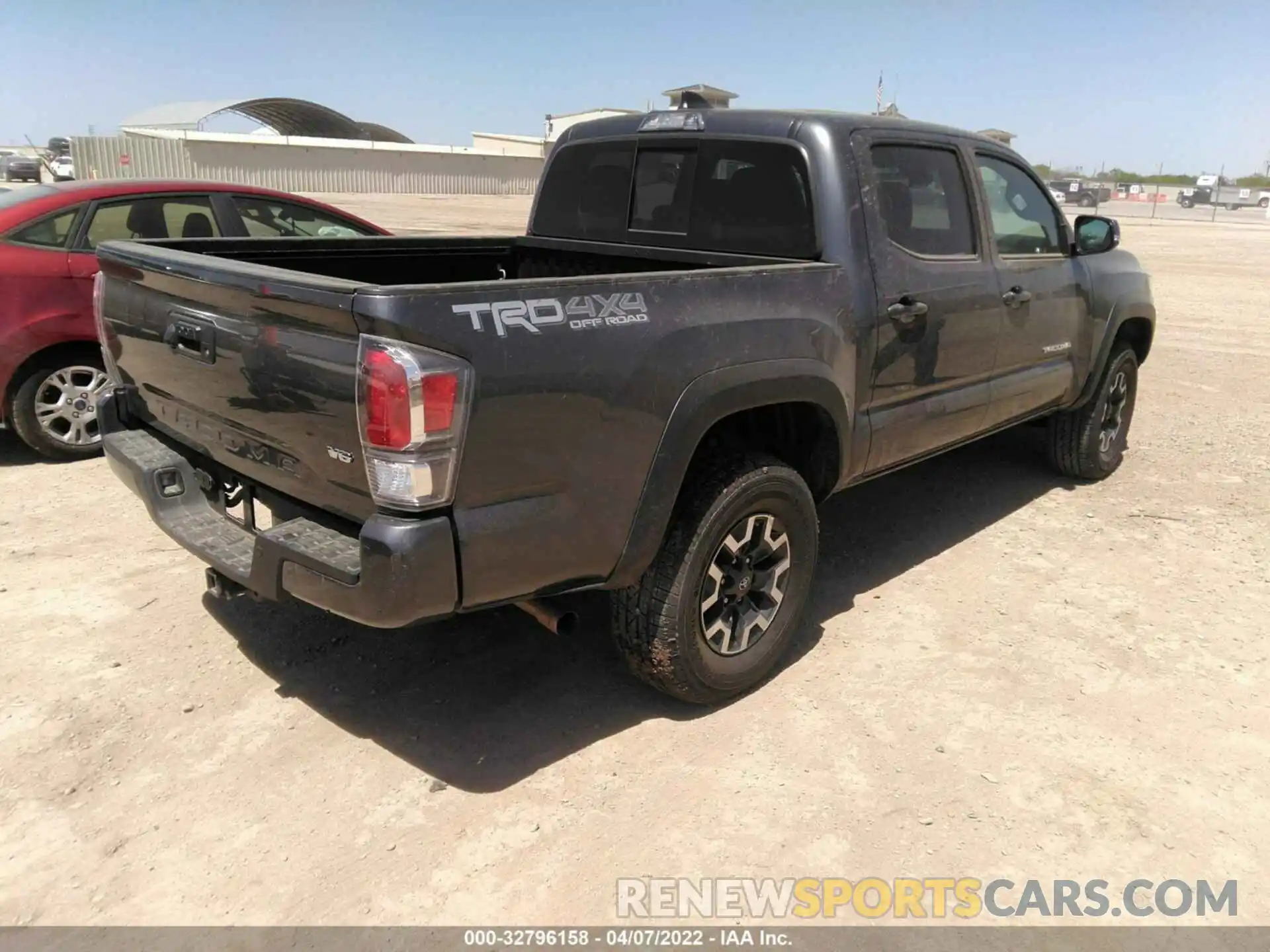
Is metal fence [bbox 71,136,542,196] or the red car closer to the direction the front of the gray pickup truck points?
the metal fence

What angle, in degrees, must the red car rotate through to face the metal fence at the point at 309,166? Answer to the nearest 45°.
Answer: approximately 90° to its left

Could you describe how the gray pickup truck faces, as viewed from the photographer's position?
facing away from the viewer and to the right of the viewer

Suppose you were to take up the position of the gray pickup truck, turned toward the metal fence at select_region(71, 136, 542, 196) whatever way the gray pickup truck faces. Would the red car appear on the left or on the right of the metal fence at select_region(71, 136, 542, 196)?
left

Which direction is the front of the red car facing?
to the viewer's right

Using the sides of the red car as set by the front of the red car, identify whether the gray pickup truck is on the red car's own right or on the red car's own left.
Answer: on the red car's own right

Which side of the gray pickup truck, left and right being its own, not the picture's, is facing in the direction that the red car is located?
left

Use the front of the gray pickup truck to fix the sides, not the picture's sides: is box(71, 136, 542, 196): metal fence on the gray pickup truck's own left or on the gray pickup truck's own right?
on the gray pickup truck's own left
